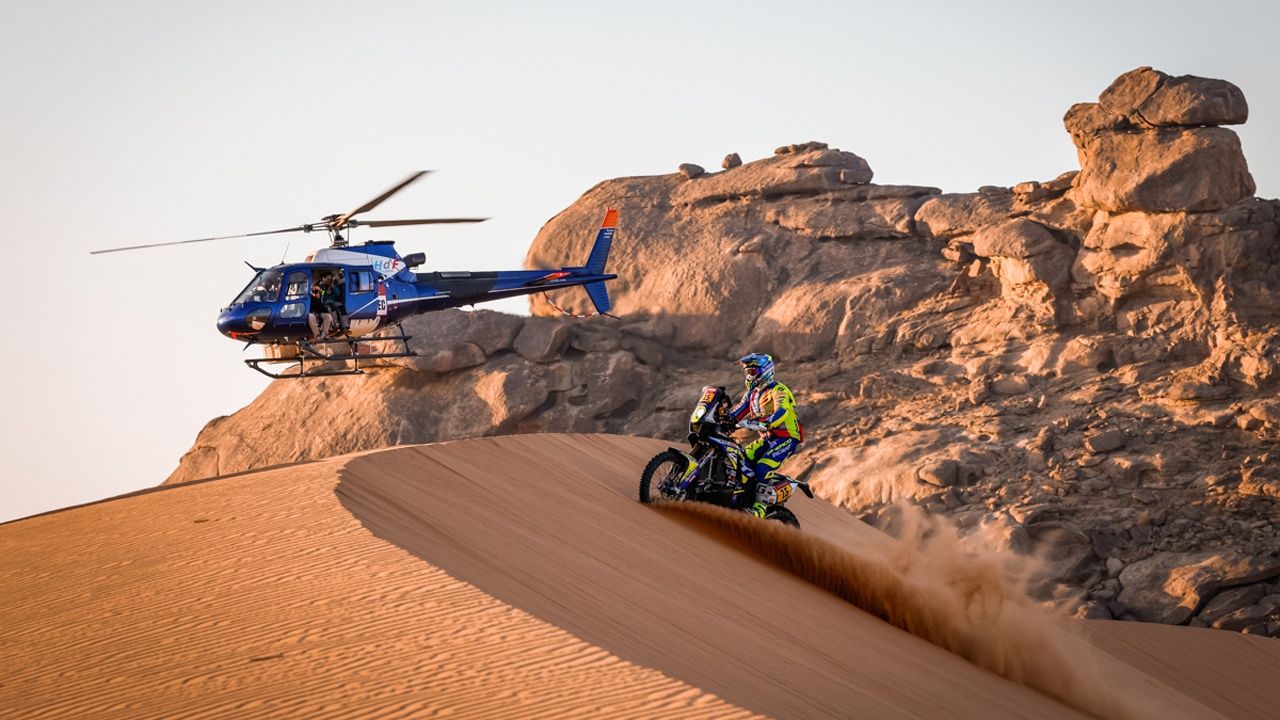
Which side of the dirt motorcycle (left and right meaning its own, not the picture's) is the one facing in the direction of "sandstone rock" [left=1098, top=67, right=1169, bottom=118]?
back

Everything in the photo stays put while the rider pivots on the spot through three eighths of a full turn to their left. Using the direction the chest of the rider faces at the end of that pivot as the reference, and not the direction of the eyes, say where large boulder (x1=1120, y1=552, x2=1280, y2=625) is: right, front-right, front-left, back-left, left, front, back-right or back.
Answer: front-left

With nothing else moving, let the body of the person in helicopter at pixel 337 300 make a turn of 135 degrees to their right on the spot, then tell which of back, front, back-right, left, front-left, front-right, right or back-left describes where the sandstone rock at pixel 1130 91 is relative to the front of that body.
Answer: right

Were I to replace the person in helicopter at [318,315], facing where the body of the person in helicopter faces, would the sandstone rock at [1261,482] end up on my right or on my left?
on my left

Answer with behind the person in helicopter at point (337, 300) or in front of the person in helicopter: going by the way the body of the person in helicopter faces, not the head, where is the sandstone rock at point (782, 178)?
behind

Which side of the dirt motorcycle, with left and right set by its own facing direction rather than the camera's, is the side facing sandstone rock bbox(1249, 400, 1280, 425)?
back

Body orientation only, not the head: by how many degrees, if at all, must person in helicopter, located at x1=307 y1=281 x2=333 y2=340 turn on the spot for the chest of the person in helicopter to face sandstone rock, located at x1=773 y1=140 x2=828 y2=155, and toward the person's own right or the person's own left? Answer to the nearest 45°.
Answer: approximately 135° to the person's own left

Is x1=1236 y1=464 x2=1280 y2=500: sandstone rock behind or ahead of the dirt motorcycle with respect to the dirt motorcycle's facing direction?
behind

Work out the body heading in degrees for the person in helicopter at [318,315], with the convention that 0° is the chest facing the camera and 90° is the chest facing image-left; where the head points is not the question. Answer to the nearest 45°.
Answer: approximately 0°

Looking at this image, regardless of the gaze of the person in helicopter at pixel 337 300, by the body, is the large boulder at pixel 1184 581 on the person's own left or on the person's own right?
on the person's own left
